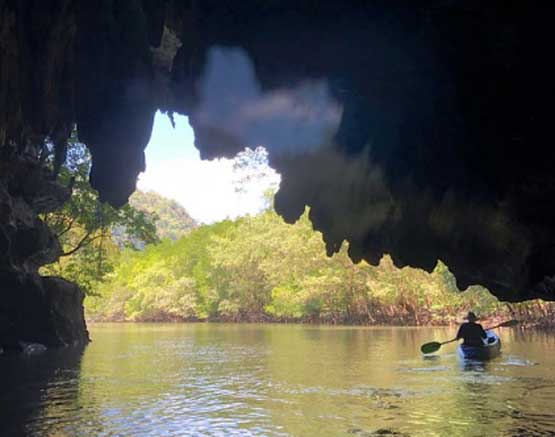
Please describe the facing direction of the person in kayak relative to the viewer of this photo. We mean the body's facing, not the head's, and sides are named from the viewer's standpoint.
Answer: facing away from the viewer
